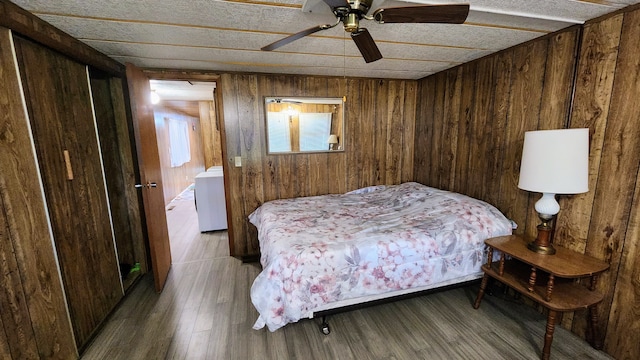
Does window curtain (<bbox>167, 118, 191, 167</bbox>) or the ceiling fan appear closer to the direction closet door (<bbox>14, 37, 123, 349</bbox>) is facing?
the ceiling fan

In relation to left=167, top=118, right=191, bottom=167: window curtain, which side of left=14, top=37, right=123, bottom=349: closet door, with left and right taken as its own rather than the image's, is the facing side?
left

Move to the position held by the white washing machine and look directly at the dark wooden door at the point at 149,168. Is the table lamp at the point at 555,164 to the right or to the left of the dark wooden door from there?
left

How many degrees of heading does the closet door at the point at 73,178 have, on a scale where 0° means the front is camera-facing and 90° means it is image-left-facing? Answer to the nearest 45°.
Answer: approximately 315°

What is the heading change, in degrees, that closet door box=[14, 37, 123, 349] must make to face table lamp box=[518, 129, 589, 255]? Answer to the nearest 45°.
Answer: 0° — it already faces it

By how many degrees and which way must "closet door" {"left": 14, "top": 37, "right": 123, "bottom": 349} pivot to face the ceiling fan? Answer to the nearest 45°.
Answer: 0° — it already faces it

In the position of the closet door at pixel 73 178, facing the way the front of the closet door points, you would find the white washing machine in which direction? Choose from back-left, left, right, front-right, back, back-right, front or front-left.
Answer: left

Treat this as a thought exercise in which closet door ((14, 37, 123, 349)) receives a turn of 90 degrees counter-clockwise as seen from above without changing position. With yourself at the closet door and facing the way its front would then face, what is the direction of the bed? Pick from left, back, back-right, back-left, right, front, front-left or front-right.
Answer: right

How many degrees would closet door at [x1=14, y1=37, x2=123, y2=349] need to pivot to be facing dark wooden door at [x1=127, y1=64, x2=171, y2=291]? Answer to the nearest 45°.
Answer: approximately 90° to its left

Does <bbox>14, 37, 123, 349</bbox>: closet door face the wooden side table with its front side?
yes
